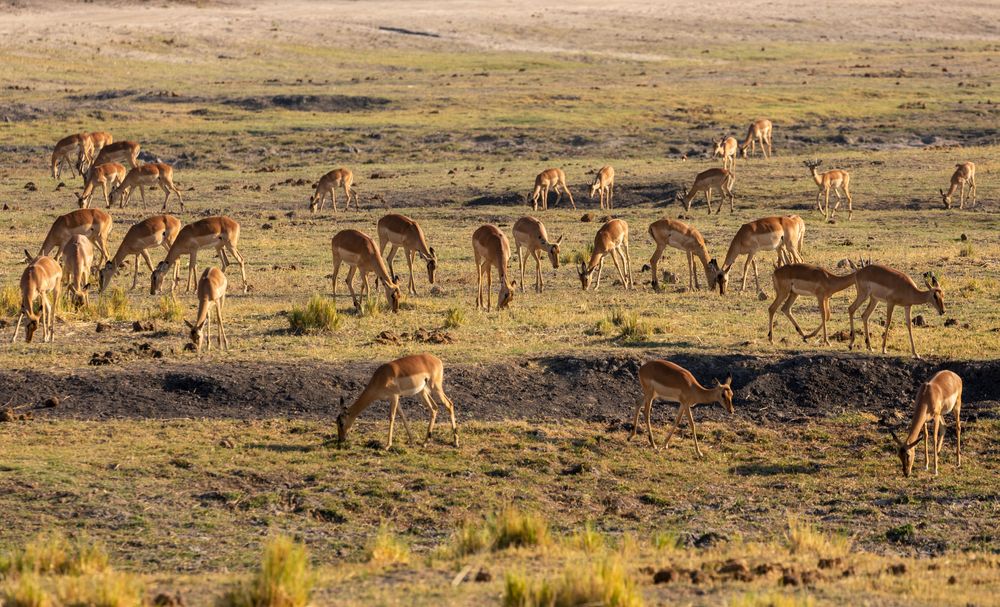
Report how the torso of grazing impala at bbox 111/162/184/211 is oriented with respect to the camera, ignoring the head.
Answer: to the viewer's left

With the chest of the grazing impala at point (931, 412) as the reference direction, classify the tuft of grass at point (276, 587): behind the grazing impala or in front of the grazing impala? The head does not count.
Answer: in front

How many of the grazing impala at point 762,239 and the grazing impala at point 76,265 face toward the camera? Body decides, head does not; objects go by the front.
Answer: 1

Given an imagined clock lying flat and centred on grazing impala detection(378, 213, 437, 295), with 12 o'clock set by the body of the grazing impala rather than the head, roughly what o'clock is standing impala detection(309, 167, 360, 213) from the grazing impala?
The standing impala is roughly at 7 o'clock from the grazing impala.

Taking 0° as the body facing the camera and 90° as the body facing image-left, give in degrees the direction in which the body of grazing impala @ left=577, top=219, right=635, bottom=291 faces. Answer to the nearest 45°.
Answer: approximately 45°

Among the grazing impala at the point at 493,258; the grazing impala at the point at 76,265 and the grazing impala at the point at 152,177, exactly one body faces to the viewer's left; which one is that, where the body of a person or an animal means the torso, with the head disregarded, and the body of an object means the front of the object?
the grazing impala at the point at 152,177

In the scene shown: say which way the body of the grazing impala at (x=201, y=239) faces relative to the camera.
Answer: to the viewer's left

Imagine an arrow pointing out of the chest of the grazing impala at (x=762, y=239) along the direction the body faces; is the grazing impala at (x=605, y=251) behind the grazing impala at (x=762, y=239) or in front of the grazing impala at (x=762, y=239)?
in front

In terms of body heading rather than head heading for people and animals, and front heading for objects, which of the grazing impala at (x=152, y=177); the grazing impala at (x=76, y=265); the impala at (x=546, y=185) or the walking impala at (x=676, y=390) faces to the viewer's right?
the walking impala at (x=676, y=390)

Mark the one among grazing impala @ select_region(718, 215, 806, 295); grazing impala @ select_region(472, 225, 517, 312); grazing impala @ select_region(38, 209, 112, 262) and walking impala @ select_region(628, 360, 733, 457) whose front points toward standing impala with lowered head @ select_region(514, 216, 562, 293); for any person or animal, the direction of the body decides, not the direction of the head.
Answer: grazing impala @ select_region(718, 215, 806, 295)

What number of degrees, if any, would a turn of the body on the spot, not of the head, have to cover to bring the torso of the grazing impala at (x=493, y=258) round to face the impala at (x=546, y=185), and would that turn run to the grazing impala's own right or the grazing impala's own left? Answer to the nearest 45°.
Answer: approximately 135° to the grazing impala's own left

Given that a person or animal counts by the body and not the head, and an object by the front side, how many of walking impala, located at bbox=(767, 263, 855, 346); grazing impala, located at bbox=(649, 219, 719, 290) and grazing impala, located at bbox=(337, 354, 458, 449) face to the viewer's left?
1

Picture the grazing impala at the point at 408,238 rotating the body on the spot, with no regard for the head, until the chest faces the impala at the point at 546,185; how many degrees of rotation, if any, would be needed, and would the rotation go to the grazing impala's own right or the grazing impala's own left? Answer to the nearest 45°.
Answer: approximately 135° to the grazing impala's own left

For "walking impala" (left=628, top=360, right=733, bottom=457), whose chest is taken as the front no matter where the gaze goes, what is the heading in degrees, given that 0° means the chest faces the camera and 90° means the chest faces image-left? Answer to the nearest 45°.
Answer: approximately 270°
